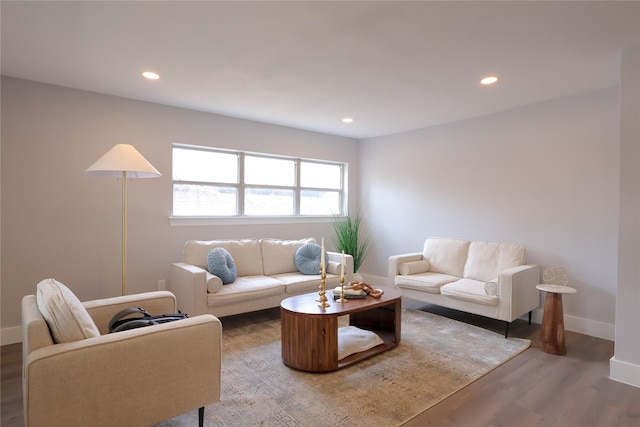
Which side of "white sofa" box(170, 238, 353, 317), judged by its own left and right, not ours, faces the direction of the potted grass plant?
left

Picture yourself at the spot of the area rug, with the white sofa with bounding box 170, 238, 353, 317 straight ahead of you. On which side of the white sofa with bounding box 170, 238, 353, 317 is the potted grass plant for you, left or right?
right

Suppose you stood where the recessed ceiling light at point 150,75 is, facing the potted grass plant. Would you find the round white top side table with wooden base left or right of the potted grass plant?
right

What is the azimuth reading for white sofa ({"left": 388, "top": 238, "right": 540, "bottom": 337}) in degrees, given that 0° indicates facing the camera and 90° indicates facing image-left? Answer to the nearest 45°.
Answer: approximately 45°

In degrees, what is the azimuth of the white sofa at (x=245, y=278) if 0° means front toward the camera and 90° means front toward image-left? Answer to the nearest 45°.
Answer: approximately 315°

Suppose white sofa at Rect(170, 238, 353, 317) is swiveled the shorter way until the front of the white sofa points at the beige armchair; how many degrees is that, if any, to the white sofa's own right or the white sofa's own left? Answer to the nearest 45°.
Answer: approximately 45° to the white sofa's own right

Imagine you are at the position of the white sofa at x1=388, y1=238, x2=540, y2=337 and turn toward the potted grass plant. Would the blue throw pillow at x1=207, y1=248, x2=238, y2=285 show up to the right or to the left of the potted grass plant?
left
